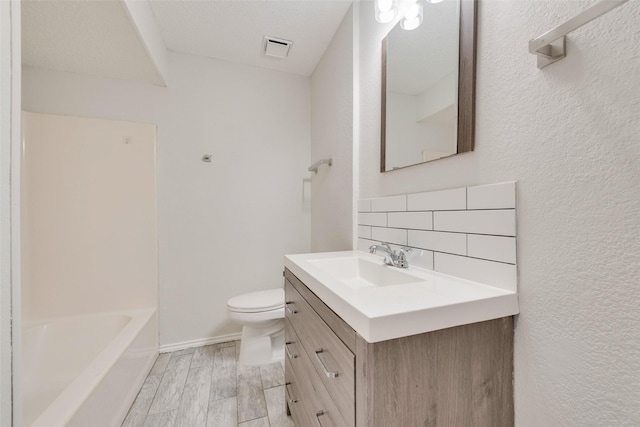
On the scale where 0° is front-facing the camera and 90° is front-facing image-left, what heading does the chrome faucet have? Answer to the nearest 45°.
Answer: approximately 45°

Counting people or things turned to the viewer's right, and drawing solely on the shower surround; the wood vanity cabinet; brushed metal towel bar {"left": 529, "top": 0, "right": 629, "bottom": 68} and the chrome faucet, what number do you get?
1

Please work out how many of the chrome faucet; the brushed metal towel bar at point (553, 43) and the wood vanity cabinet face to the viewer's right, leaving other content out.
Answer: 0

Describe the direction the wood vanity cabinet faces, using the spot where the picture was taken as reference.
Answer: facing the viewer and to the left of the viewer

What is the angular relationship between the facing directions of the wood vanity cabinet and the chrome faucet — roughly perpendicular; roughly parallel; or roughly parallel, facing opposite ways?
roughly parallel

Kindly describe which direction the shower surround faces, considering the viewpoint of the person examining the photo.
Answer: facing to the right of the viewer

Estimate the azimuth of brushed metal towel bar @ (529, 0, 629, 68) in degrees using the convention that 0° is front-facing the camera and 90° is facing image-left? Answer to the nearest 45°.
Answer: approximately 45°

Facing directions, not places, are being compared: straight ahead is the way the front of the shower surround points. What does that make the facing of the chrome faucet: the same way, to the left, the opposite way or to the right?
the opposite way

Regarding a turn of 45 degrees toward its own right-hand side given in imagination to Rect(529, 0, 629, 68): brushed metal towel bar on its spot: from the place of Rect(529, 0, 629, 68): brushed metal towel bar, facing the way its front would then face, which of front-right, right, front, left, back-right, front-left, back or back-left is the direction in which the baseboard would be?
front
